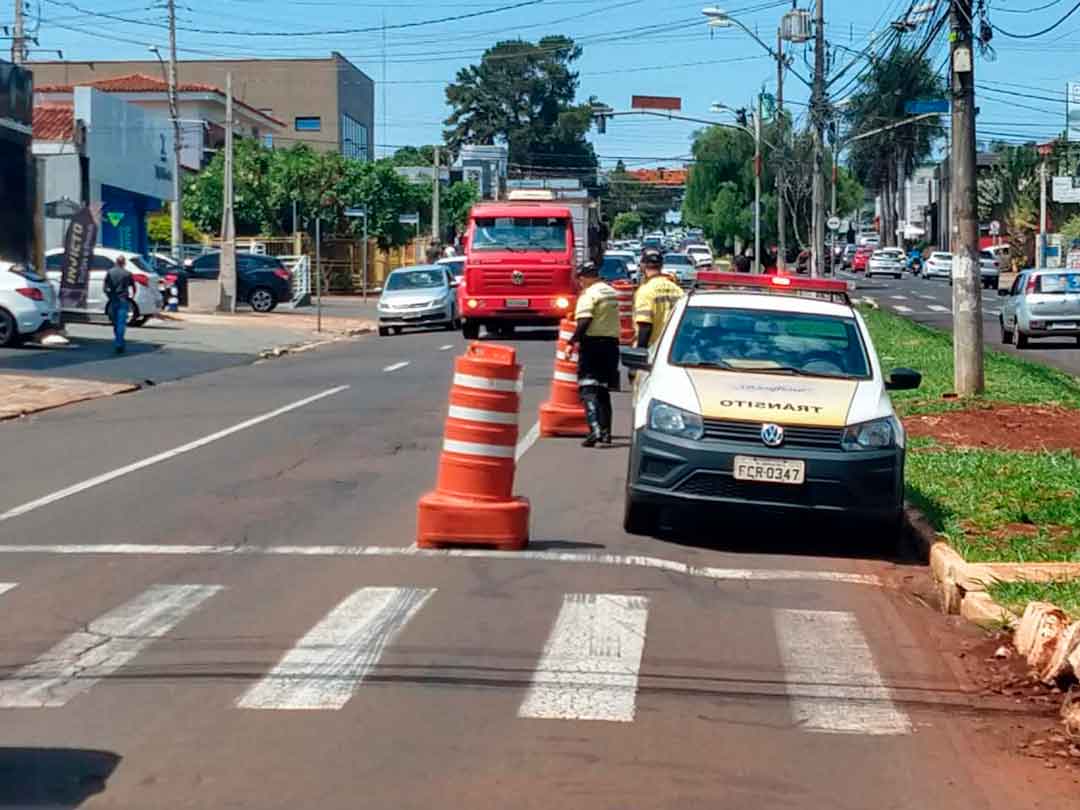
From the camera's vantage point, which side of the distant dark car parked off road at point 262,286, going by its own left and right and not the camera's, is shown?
left

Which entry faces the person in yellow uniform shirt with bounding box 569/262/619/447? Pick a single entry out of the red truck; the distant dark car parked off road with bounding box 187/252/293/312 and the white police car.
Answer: the red truck

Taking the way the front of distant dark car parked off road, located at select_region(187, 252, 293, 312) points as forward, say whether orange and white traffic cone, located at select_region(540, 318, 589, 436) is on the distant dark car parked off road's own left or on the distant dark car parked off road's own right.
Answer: on the distant dark car parked off road's own left

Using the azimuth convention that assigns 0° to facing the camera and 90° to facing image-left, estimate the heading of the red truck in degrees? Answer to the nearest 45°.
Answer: approximately 0°

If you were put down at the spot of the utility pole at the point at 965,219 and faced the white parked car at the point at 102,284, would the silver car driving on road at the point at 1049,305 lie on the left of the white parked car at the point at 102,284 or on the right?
right

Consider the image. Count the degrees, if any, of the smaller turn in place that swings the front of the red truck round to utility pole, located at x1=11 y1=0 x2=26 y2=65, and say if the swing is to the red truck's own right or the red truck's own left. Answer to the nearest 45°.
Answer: approximately 135° to the red truck's own right

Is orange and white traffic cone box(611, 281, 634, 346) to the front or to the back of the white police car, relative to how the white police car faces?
to the back

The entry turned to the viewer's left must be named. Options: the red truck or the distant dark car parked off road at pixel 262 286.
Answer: the distant dark car parked off road

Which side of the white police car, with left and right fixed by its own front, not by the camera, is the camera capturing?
front

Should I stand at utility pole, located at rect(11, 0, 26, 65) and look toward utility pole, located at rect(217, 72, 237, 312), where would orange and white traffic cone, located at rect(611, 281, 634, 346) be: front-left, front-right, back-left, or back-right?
front-right

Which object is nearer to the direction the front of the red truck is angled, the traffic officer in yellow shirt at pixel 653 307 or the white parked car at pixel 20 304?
the traffic officer in yellow shirt

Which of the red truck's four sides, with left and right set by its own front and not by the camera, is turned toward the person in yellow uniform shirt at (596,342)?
front
